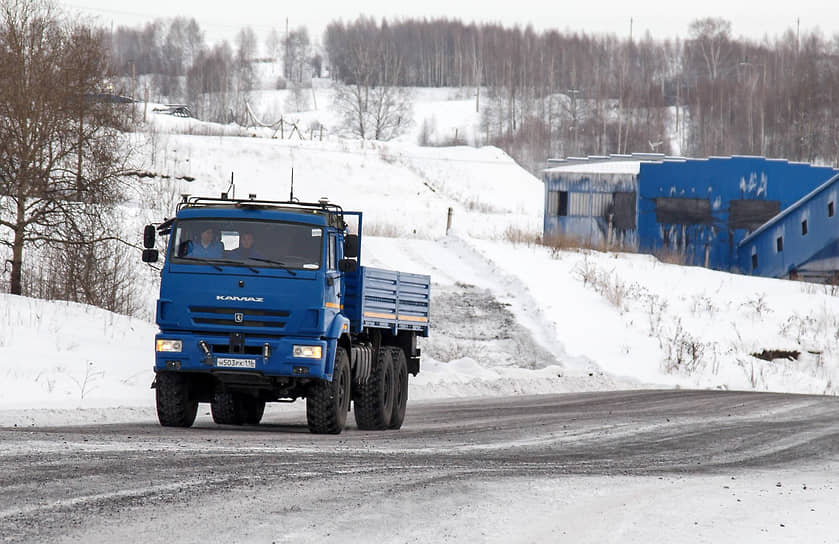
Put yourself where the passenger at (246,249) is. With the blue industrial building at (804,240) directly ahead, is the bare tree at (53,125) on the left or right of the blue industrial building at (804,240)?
left

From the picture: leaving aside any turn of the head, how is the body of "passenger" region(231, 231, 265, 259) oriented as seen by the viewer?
toward the camera

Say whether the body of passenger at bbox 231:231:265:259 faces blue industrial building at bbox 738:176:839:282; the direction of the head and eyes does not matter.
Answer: no

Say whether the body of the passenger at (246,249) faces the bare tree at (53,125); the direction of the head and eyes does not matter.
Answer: no

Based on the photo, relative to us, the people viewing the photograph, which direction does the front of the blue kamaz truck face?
facing the viewer

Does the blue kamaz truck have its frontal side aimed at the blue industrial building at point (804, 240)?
no

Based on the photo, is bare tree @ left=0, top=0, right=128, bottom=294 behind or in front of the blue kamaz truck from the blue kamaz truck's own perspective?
behind
